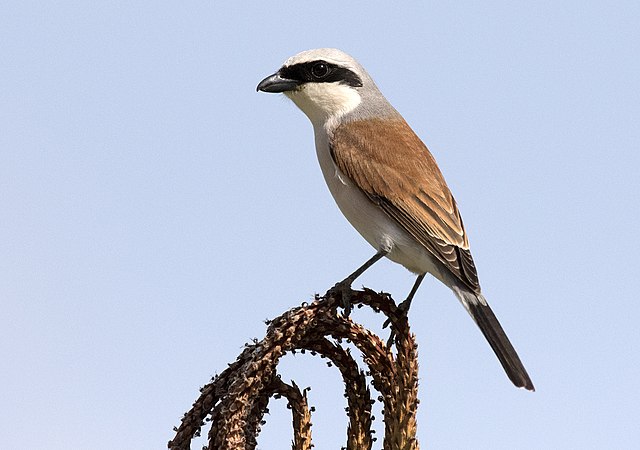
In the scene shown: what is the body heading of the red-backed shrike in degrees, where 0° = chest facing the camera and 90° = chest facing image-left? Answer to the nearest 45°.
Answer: approximately 90°
